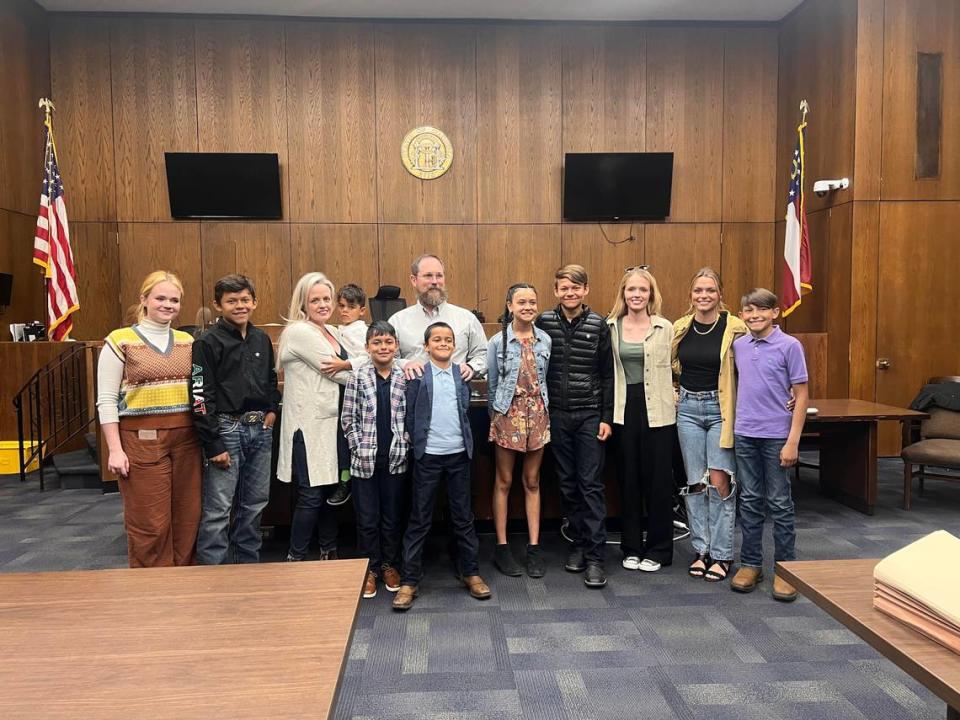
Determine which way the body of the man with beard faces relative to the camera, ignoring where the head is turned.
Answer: toward the camera

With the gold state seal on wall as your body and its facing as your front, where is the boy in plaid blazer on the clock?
The boy in plaid blazer is roughly at 12 o'clock from the gold state seal on wall.

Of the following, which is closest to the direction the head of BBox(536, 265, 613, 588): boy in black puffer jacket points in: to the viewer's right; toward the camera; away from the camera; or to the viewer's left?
toward the camera

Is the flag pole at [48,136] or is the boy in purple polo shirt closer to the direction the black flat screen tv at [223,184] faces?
the boy in purple polo shirt

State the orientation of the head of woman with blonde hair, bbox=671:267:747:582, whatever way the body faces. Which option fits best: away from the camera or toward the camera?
toward the camera

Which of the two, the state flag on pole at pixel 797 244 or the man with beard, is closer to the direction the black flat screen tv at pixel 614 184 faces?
the man with beard

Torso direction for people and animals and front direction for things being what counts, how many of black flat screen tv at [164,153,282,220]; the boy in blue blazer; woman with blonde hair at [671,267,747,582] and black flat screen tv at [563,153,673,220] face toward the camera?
4

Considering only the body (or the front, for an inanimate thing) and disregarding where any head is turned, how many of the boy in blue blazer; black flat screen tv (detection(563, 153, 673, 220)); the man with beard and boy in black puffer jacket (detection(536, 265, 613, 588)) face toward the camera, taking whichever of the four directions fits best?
4

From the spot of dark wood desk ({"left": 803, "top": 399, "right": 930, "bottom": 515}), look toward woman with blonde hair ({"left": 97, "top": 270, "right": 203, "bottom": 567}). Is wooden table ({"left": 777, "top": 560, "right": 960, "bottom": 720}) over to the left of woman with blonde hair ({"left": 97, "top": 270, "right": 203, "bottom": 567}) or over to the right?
left

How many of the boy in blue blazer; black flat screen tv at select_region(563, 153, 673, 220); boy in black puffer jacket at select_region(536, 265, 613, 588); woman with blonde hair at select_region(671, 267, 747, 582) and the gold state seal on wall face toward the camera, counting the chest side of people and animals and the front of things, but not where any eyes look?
5

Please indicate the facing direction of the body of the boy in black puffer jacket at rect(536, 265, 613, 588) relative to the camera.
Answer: toward the camera

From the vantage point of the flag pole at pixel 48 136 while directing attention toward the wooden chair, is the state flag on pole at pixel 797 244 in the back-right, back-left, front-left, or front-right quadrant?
front-left

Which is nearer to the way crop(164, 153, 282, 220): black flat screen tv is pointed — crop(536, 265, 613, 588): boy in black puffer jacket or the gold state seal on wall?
the boy in black puffer jacket

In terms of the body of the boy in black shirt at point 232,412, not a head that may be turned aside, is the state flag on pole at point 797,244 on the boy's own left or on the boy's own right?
on the boy's own left

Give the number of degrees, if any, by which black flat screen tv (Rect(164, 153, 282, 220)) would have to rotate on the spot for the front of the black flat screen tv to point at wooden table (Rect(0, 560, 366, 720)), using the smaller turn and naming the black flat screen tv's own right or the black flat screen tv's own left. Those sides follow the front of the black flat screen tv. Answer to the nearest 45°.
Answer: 0° — it already faces it
